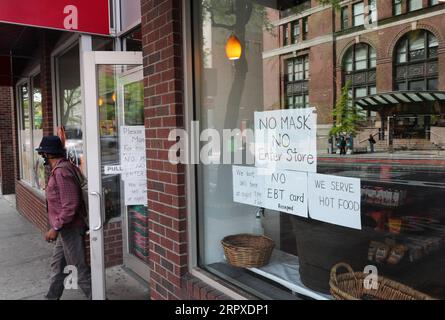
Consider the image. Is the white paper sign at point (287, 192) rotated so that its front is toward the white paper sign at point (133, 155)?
no

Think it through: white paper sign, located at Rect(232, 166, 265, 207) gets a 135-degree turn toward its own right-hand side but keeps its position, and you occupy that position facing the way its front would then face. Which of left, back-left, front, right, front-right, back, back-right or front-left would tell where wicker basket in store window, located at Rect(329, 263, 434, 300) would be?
back-right

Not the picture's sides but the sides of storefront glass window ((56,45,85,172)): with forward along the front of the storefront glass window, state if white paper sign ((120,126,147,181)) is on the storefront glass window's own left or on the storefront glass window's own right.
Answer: on the storefront glass window's own left

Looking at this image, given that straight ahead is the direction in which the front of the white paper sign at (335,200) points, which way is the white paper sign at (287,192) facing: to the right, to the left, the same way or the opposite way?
the same way

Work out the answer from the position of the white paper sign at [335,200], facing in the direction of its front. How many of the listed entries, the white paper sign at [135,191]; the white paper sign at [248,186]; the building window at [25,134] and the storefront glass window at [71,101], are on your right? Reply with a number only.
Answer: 4

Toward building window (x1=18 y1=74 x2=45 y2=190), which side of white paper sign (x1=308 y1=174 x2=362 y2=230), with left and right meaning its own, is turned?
right

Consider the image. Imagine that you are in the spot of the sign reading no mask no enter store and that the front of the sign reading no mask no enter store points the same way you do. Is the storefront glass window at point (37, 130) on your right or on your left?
on your right

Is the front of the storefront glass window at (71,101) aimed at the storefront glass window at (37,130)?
no

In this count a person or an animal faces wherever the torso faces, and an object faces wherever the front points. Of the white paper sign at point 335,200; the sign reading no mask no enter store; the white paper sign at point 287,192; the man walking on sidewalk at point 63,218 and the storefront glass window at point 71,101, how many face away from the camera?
0

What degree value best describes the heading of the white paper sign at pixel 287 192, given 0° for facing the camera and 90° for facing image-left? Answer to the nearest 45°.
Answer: approximately 45°

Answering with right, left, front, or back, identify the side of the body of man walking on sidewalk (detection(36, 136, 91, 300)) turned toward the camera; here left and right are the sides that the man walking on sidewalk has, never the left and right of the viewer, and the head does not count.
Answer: left
